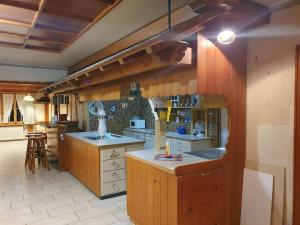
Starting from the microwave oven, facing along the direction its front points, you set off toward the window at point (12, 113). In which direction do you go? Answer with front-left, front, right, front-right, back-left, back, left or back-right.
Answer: right

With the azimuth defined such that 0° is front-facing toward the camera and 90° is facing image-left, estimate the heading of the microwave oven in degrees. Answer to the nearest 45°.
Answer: approximately 45°

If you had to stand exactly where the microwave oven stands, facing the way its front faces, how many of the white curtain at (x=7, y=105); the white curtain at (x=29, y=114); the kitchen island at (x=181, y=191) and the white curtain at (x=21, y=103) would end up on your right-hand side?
3

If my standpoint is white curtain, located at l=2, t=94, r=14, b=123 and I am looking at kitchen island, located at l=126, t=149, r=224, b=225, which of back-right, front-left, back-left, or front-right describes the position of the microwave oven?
front-left

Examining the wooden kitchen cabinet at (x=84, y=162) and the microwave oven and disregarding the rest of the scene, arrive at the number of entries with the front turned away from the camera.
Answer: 0

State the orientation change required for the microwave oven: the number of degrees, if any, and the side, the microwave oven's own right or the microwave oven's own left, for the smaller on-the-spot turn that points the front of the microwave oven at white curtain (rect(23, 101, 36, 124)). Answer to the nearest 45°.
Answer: approximately 90° to the microwave oven's own right

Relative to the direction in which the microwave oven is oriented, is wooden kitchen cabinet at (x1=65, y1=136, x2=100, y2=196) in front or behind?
in front
